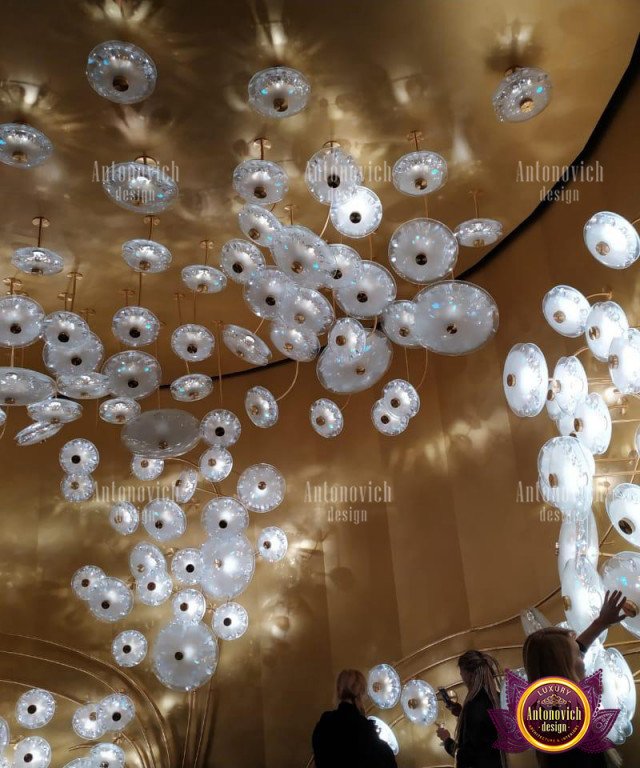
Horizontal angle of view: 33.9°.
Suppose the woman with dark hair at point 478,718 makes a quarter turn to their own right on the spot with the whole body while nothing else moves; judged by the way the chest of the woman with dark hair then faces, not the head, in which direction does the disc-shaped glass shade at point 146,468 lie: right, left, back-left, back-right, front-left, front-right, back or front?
left

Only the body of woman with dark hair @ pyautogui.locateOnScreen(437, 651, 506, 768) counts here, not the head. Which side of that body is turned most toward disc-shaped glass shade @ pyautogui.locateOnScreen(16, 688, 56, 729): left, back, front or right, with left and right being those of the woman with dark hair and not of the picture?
front

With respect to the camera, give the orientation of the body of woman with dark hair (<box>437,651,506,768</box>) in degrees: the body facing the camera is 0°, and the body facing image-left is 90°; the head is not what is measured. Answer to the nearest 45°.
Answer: approximately 135°

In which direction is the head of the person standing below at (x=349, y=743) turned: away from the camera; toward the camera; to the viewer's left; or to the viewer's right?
away from the camera

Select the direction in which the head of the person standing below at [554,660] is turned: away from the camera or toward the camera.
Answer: away from the camera

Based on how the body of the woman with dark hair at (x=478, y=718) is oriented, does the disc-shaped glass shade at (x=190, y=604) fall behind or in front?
in front

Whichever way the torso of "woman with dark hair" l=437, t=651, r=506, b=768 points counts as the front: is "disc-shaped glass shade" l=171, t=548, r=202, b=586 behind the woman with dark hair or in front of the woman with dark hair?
in front
